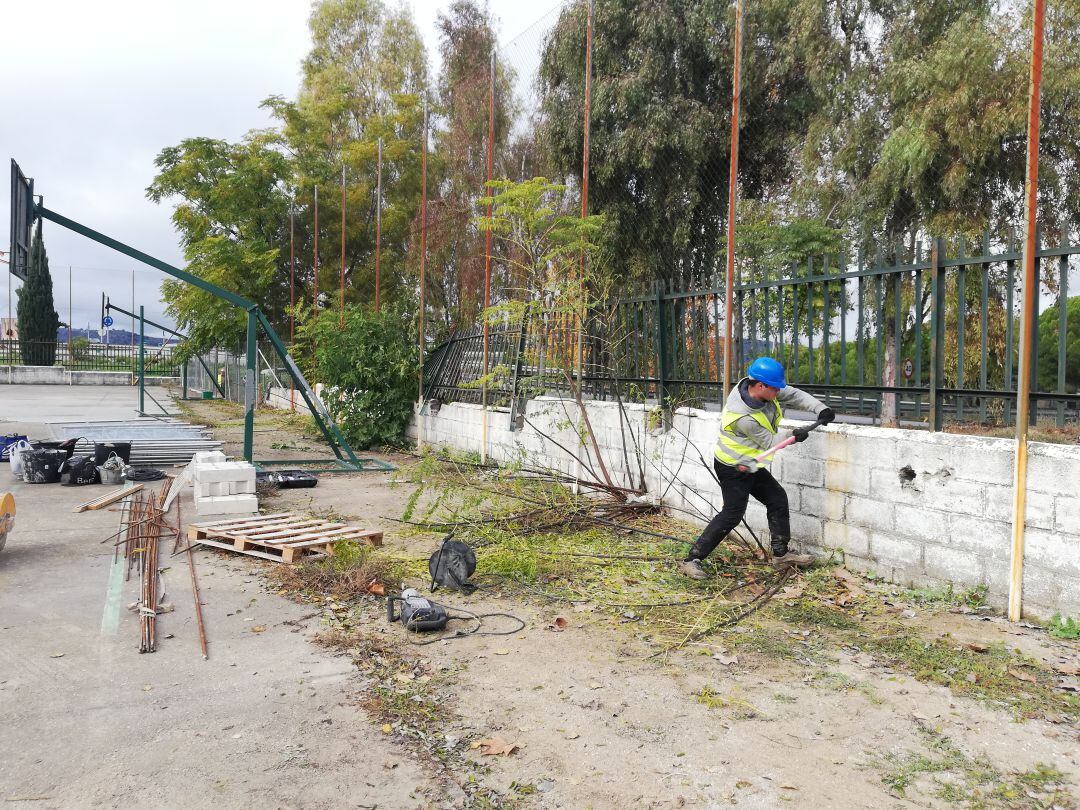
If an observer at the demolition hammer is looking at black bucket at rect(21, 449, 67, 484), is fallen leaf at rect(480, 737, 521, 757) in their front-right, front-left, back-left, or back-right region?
back-left

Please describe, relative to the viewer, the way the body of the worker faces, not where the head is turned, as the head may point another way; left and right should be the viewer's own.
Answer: facing to the right of the viewer

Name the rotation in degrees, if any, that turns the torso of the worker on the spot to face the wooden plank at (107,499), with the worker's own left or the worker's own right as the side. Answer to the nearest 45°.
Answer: approximately 180°

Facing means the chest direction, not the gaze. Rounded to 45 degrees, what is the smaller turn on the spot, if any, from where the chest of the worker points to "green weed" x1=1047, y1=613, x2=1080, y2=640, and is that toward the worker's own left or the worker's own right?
approximately 45° to the worker's own right

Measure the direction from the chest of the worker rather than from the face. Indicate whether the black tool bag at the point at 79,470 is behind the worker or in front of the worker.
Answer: behind

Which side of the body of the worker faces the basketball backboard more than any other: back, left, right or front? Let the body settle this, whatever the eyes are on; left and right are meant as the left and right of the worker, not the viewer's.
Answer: back

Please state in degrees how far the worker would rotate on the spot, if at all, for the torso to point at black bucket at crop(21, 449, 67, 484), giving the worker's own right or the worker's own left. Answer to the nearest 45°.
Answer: approximately 180°
